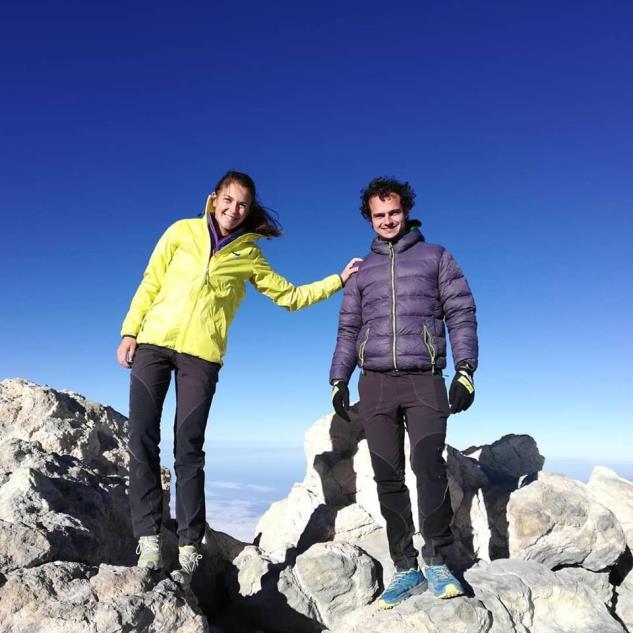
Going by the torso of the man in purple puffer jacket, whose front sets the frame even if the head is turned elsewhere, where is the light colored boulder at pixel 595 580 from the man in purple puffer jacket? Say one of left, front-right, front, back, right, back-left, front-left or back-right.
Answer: back-left

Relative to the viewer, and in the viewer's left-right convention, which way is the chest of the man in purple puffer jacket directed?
facing the viewer

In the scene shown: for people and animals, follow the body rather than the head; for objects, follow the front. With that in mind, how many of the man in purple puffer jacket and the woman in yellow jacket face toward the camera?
2

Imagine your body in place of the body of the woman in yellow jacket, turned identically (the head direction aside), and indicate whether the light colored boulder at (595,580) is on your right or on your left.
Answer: on your left
